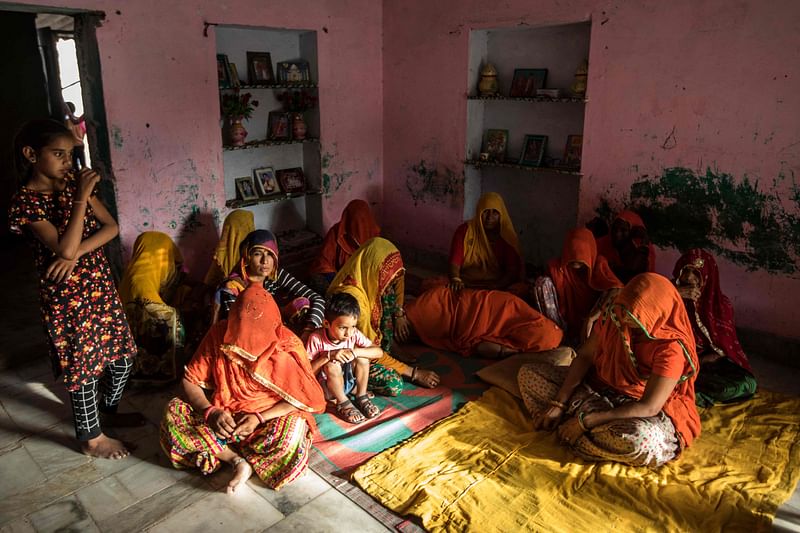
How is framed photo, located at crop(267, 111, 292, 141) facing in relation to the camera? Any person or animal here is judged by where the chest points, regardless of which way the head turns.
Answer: toward the camera

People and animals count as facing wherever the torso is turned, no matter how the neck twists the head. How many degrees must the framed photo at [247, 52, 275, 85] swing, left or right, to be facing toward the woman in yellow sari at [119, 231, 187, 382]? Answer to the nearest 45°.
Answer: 0° — it already faces them

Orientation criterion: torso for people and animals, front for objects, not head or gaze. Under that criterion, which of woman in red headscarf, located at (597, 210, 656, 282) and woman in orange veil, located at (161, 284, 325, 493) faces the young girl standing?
the woman in red headscarf

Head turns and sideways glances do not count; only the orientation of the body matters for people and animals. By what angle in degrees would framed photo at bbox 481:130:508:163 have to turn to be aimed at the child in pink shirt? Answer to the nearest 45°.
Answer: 0° — it already faces them

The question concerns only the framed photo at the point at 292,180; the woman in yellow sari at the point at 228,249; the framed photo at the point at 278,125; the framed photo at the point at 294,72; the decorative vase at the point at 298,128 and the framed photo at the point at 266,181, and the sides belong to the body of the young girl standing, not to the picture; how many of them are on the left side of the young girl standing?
6

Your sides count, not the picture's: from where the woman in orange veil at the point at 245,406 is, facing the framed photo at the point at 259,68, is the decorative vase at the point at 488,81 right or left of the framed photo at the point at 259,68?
right

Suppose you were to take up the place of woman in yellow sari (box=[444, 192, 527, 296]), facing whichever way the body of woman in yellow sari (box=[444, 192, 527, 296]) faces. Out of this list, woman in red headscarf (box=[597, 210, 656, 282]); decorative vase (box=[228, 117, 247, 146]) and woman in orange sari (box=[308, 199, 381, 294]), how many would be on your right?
2

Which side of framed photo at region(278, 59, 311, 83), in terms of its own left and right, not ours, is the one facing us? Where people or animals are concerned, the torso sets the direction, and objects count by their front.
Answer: front

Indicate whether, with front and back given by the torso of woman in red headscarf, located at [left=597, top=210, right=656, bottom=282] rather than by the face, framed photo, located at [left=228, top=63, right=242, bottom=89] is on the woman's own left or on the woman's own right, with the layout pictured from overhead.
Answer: on the woman's own right

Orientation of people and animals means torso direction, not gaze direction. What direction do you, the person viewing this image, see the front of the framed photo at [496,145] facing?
facing the viewer

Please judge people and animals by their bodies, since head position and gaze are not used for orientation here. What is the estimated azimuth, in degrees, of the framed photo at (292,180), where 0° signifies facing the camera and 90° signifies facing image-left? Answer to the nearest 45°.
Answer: approximately 0°

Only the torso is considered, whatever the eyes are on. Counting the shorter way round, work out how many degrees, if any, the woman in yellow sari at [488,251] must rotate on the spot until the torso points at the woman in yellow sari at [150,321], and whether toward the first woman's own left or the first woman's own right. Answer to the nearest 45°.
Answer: approximately 45° to the first woman's own right
